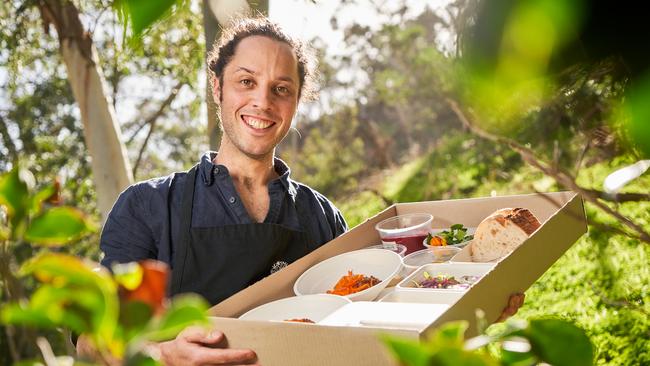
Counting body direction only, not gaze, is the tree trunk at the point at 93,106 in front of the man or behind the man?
behind

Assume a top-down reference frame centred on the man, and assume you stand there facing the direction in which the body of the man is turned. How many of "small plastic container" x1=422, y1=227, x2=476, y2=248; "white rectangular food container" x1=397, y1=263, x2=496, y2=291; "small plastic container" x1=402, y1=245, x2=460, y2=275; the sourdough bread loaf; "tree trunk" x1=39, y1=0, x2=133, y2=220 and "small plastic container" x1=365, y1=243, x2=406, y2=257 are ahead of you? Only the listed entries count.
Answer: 5

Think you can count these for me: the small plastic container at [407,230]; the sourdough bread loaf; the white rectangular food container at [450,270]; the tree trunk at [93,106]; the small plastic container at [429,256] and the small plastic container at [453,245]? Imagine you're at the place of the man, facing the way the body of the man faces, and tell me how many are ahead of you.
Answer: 5

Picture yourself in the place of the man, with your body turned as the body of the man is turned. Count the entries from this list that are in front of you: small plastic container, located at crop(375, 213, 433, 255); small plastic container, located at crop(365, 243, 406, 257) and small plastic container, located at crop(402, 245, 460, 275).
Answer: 3

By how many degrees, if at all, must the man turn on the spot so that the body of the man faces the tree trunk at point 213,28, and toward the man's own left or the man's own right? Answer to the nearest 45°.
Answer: approximately 135° to the man's own left

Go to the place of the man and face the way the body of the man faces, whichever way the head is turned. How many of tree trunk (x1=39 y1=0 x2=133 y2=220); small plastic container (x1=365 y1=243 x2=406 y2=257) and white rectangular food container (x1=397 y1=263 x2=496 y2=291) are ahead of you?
2

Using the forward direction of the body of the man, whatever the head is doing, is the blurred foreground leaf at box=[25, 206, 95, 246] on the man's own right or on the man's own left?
on the man's own right

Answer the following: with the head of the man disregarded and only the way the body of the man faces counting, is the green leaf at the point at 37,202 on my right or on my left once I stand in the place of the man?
on my right

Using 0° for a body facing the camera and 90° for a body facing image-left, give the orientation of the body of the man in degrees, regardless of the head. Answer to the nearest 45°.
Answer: approximately 315°
